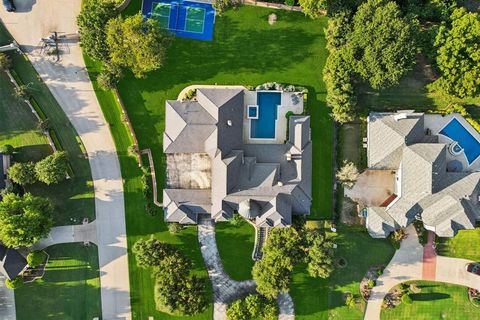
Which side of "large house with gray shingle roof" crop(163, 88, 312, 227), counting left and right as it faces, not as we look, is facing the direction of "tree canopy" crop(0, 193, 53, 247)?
right

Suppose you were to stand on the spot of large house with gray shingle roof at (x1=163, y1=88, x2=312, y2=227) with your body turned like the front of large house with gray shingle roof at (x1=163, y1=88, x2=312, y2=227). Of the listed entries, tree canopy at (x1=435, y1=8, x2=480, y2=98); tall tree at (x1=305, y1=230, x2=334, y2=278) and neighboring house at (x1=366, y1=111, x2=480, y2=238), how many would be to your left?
3

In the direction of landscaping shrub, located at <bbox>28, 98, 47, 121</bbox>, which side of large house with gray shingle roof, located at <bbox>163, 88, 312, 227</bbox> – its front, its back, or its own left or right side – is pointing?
right

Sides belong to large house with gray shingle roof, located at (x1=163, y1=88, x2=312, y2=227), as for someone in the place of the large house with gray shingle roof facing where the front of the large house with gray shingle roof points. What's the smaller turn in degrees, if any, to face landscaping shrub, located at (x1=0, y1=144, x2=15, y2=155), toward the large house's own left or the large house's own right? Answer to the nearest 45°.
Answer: approximately 90° to the large house's own right

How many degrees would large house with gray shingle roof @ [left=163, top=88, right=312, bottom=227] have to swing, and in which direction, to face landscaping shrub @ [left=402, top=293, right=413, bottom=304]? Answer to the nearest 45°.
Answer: approximately 90° to its left

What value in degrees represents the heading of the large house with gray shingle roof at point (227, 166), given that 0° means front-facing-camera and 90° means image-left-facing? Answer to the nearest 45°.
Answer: approximately 0°

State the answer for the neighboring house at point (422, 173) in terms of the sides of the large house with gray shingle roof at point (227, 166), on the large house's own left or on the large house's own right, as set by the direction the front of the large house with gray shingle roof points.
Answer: on the large house's own left

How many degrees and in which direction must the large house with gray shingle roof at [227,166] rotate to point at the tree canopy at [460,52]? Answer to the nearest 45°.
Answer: approximately 90° to its left

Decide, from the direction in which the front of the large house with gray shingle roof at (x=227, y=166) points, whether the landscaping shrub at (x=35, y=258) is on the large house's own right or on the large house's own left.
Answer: on the large house's own right

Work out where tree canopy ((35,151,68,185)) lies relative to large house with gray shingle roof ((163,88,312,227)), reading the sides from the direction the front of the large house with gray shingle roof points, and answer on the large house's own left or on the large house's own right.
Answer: on the large house's own right

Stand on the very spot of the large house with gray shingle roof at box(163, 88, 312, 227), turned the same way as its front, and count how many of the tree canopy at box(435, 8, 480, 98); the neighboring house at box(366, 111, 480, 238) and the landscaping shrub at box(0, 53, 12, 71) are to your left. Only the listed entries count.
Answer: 2

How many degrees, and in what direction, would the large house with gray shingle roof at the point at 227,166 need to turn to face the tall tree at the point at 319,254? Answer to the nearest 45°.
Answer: approximately 90° to its left
